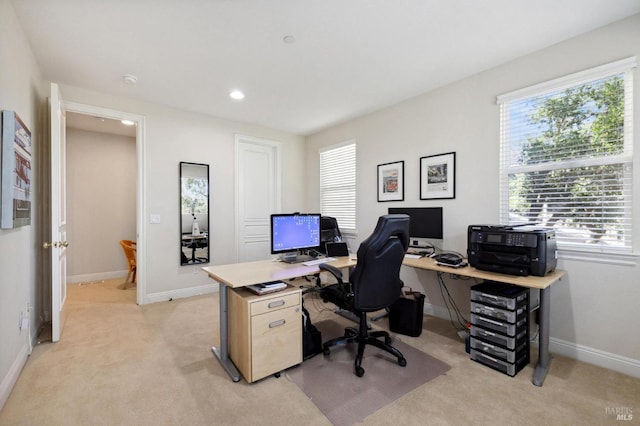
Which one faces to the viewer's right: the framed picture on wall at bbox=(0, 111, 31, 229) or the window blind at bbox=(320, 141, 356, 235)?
the framed picture on wall

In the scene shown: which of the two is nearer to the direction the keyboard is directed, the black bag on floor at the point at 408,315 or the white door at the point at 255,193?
the black bag on floor

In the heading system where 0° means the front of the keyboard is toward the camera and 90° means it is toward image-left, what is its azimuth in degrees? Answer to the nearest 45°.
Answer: approximately 315°

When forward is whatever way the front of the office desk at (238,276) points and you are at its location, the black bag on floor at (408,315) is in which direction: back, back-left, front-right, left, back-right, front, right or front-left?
front-left

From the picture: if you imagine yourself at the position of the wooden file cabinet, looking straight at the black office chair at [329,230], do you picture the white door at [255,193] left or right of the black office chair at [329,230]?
left

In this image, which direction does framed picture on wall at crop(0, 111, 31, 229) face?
to the viewer's right
